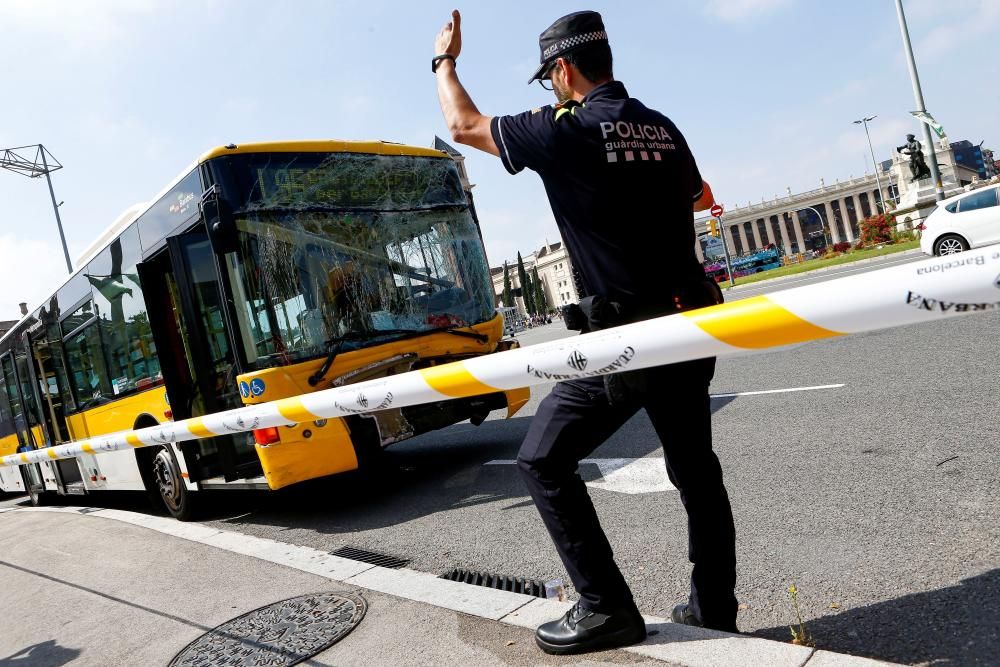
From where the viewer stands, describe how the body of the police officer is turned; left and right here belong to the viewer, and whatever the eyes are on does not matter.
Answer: facing away from the viewer and to the left of the viewer

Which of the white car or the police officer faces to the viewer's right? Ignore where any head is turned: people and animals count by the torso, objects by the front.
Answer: the white car

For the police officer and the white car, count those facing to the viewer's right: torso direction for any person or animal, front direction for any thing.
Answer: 1

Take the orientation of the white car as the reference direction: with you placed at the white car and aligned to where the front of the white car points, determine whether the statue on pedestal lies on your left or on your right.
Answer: on your left

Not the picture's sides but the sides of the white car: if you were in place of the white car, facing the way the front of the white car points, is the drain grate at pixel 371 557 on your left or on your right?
on your right

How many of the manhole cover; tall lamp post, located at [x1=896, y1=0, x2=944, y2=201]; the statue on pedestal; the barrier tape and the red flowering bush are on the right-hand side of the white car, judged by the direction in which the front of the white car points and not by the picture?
2

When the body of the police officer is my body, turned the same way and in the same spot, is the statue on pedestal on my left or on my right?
on my right

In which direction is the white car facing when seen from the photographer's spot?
facing to the right of the viewer

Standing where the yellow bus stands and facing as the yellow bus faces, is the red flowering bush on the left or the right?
on its left

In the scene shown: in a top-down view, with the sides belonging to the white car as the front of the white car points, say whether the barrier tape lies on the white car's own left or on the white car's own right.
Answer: on the white car's own right
